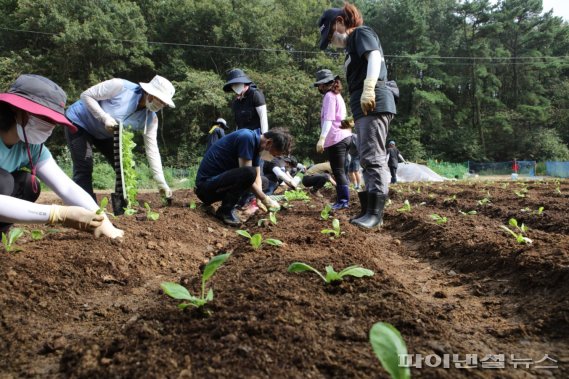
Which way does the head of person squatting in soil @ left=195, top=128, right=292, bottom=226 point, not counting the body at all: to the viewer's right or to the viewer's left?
to the viewer's right

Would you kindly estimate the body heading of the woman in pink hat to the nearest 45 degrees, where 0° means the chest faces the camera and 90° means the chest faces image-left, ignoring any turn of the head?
approximately 315°

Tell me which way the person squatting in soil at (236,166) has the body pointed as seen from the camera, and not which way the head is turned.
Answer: to the viewer's right

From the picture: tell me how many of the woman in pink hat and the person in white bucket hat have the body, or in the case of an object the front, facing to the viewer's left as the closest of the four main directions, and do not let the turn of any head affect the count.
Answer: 0

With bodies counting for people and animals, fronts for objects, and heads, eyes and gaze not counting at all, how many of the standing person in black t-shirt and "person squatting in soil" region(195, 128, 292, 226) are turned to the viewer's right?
1

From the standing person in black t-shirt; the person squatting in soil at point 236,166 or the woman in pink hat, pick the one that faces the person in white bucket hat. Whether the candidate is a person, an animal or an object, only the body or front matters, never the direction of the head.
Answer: the standing person in black t-shirt

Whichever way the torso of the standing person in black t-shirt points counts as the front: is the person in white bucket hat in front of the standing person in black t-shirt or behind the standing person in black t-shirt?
in front
